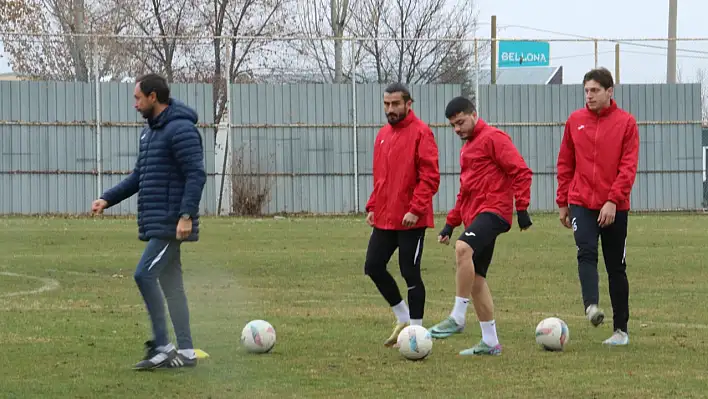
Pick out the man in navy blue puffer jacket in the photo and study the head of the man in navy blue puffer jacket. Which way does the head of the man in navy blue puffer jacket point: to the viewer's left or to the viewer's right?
to the viewer's left

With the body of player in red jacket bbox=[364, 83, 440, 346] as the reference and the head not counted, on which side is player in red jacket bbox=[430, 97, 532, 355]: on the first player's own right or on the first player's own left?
on the first player's own left

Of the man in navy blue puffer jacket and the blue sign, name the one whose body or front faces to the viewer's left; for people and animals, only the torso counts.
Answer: the man in navy blue puffer jacket

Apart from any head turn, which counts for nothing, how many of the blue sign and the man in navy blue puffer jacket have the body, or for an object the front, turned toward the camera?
1

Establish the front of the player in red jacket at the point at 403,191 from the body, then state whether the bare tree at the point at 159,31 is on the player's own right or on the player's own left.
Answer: on the player's own right

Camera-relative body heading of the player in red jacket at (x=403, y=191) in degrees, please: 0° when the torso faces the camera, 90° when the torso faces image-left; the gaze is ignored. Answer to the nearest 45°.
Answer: approximately 45°

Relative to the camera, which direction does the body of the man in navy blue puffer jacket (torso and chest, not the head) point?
to the viewer's left

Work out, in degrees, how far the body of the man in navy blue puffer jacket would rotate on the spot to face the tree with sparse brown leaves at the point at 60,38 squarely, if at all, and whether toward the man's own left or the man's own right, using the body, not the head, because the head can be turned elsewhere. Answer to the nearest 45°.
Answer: approximately 90° to the man's own right

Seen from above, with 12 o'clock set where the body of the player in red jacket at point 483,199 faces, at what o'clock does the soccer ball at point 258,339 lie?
The soccer ball is roughly at 1 o'clock from the player in red jacket.
